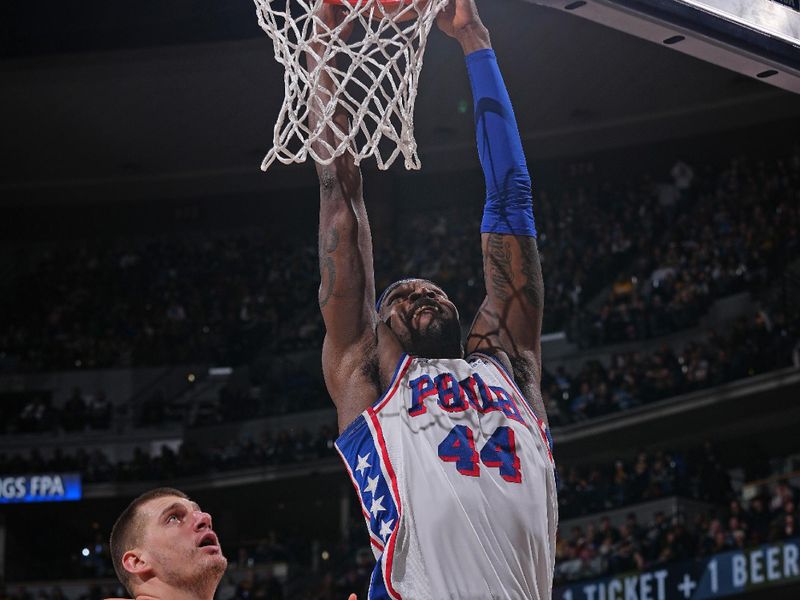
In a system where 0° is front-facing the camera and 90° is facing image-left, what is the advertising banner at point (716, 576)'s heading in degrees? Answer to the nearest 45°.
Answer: approximately 45°

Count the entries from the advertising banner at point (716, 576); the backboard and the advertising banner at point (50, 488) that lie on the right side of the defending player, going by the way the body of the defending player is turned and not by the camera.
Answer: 0

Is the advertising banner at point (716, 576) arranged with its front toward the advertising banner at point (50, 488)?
no

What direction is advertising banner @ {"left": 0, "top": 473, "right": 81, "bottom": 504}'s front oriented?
toward the camera

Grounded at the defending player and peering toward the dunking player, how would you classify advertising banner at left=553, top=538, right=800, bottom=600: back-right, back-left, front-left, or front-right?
front-left

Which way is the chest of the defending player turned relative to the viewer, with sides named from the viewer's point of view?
facing the viewer and to the right of the viewer

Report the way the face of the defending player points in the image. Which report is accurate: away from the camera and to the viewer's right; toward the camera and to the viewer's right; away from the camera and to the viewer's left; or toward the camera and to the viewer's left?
toward the camera and to the viewer's right

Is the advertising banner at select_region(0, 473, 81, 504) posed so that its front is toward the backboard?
yes

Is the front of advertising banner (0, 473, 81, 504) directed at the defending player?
yes

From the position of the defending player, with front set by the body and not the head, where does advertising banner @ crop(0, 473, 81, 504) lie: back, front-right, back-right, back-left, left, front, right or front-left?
back-left

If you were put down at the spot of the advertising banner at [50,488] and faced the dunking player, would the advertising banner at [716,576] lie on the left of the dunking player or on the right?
left

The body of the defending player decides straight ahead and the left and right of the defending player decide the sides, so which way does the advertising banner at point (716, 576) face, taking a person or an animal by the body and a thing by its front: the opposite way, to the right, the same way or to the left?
to the right

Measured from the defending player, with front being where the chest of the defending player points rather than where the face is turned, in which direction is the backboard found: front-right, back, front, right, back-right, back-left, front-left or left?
front-left

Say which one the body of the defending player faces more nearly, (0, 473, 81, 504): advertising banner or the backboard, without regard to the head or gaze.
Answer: the backboard

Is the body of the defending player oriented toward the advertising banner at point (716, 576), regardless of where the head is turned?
no
